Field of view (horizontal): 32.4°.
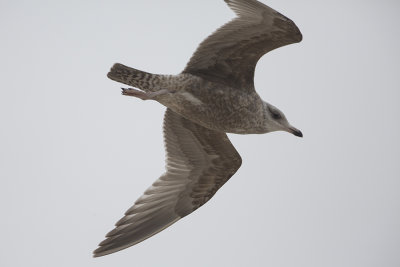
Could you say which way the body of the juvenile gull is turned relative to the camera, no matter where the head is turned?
to the viewer's right
